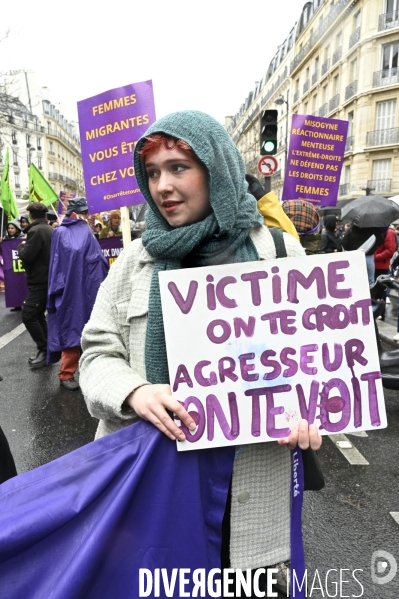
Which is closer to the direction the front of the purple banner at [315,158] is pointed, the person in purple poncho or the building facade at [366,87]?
the person in purple poncho

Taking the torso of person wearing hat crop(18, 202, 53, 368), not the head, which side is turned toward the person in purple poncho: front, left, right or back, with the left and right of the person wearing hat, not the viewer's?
left

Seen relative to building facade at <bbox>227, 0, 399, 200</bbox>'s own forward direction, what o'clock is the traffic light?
The traffic light is roughly at 11 o'clock from the building facade.

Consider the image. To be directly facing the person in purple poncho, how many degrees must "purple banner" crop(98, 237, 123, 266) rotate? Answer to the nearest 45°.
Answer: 0° — it already faces them

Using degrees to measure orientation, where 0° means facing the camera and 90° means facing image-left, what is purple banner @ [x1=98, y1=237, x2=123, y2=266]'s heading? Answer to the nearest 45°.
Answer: approximately 0°

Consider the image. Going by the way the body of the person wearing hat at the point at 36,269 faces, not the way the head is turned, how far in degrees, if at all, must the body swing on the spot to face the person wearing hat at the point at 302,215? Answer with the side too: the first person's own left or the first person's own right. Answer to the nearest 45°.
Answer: approximately 135° to the first person's own left
